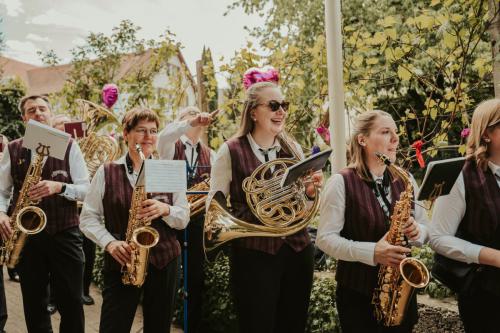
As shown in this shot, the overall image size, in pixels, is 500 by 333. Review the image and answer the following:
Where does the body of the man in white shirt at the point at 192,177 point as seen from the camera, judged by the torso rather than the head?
toward the camera

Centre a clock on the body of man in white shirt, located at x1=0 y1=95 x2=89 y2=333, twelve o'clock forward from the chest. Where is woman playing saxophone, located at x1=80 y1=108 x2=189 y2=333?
The woman playing saxophone is roughly at 11 o'clock from the man in white shirt.

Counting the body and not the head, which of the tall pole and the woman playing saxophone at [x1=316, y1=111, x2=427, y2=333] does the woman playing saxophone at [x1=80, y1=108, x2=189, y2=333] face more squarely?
the woman playing saxophone

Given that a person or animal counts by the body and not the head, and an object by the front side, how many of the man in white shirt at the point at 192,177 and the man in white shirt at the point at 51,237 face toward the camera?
2

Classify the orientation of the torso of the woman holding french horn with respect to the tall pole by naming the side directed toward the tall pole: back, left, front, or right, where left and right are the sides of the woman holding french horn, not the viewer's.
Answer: left

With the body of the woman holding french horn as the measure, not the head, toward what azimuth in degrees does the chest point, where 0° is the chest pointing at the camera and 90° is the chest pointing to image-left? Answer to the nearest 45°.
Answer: approximately 315°

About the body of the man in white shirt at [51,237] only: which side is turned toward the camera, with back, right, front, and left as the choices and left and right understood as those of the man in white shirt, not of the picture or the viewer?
front

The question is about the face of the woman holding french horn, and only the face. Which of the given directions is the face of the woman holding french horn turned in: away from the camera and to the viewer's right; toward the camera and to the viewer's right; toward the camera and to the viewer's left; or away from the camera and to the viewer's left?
toward the camera and to the viewer's right
